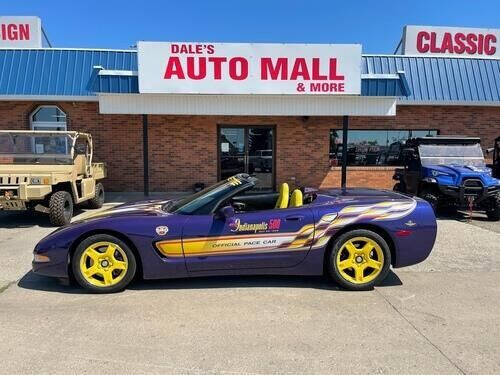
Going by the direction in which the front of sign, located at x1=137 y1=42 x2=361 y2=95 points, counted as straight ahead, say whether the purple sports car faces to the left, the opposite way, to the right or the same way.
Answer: to the right

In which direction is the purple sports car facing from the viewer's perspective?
to the viewer's left

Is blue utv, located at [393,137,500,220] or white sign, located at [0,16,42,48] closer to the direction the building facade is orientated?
the blue utv

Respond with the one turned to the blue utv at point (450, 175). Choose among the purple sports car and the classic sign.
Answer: the classic sign

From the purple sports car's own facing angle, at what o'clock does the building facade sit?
The building facade is roughly at 3 o'clock from the purple sports car.

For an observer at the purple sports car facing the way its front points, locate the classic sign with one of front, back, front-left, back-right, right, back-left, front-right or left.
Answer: back-right

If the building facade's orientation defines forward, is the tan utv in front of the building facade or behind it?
in front

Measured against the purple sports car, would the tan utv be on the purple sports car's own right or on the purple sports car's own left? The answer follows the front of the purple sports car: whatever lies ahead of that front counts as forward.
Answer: on the purple sports car's own right

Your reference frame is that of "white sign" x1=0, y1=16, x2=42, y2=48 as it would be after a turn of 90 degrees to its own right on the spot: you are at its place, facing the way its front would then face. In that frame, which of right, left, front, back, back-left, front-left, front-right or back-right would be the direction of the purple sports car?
left

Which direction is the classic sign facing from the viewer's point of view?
toward the camera

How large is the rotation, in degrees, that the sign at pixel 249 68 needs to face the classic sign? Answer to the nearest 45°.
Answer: approximately 135° to its left

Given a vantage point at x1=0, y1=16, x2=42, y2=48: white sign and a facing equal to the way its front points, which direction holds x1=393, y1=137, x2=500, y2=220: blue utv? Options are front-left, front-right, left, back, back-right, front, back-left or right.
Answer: front-left

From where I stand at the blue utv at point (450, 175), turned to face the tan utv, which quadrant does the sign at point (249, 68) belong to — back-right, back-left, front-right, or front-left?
front-right

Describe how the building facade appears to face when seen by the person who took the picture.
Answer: facing the viewer

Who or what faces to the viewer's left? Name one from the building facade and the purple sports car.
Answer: the purple sports car

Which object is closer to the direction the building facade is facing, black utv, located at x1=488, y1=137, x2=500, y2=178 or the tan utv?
the tan utv
